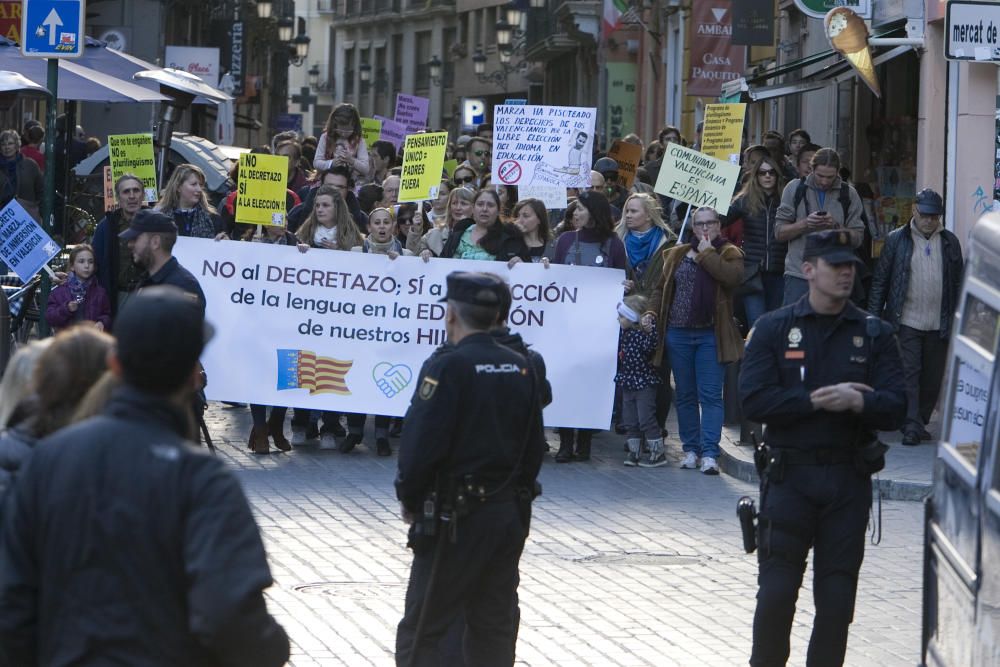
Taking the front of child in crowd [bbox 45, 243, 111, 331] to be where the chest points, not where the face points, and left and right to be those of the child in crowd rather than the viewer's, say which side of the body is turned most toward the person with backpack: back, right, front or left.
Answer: left

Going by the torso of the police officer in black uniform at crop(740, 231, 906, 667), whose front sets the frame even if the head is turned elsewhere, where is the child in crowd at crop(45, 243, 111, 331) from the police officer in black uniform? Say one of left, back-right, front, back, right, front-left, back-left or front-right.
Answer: back-right

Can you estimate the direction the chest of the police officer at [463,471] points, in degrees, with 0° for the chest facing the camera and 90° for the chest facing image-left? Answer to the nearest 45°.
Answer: approximately 135°

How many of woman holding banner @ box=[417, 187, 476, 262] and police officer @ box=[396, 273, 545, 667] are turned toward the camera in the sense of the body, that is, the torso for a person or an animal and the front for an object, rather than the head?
1

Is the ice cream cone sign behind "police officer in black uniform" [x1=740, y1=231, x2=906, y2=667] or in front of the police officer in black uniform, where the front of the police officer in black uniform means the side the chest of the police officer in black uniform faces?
behind

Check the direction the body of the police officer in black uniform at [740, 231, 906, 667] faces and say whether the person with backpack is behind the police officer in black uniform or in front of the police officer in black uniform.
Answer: behind

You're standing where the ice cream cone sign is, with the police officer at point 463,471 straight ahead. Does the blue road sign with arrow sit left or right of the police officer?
right
